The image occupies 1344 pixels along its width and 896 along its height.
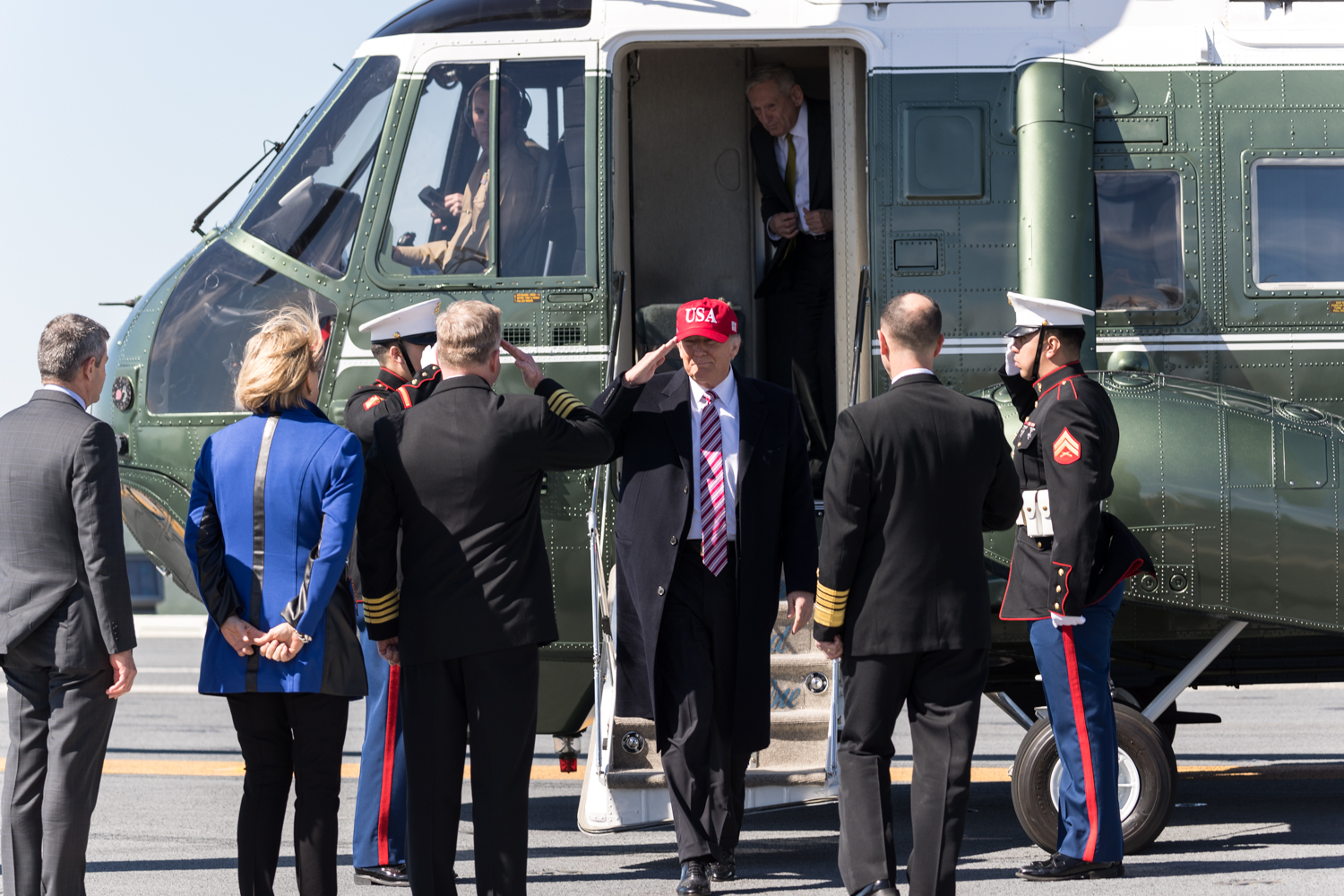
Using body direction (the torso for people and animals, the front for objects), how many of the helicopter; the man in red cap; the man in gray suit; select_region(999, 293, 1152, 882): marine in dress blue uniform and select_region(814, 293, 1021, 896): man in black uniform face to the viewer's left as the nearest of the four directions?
2

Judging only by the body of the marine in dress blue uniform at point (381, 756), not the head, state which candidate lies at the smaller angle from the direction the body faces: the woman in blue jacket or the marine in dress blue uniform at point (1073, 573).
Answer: the marine in dress blue uniform

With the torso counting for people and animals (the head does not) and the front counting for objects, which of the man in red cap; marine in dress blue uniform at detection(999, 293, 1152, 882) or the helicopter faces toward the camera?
the man in red cap

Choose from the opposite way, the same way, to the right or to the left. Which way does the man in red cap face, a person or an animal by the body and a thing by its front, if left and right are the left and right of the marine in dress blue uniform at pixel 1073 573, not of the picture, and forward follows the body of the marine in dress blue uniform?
to the left

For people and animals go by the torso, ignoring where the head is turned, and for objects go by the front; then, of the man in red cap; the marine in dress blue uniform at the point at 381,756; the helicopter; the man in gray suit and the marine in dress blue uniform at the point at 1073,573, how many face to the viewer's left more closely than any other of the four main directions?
2

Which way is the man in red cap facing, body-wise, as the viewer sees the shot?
toward the camera

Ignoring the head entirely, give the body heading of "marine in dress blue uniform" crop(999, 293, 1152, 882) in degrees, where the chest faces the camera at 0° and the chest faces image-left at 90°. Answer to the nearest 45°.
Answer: approximately 90°

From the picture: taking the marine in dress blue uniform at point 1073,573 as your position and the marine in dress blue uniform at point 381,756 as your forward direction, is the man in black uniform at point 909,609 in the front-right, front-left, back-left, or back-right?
front-left

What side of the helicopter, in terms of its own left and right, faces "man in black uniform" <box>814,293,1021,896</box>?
left

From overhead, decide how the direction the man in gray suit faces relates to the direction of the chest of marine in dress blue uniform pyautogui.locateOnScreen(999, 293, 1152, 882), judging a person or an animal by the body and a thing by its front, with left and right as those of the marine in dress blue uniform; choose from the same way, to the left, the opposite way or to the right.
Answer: to the right

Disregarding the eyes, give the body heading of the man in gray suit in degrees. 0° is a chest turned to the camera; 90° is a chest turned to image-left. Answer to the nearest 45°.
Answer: approximately 225°

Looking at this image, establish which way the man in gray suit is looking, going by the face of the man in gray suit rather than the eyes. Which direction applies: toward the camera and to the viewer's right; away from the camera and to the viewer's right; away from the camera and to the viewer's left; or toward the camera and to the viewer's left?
away from the camera and to the viewer's right

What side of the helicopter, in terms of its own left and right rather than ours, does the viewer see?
left

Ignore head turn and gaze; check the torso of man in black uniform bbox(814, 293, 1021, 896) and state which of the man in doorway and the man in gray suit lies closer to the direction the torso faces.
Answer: the man in doorway
